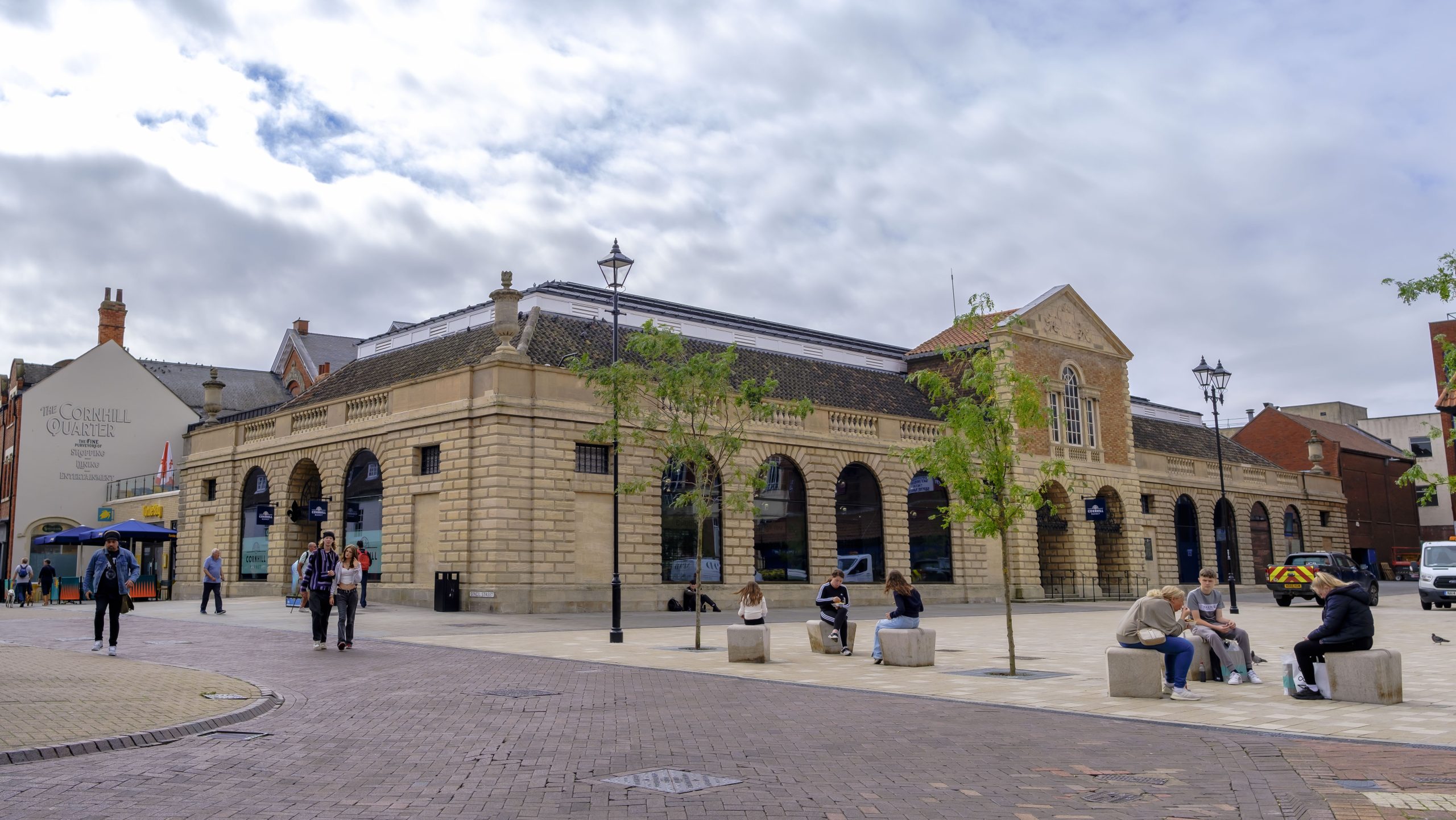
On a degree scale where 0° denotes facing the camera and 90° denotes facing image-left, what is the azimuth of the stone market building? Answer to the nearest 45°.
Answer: approximately 315°

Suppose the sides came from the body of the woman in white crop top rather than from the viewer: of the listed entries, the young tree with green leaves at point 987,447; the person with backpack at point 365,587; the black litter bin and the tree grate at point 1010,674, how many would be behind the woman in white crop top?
2

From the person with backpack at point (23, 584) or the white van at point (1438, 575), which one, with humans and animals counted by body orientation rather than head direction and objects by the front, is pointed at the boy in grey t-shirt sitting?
the white van

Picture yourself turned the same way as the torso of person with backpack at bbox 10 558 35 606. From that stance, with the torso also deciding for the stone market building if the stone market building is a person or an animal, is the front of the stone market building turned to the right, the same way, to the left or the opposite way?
the opposite way

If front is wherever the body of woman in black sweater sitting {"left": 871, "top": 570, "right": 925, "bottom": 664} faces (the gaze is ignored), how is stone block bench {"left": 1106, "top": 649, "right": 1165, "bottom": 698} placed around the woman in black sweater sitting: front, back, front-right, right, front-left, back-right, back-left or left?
back-left

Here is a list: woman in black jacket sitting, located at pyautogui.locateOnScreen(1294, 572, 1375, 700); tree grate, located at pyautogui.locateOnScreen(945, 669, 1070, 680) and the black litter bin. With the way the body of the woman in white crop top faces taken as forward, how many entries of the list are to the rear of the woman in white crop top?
1

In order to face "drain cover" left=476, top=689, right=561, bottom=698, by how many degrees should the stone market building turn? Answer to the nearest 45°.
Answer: approximately 45° to its right

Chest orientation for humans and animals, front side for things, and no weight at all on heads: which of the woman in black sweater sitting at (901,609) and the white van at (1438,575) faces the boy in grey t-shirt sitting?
the white van

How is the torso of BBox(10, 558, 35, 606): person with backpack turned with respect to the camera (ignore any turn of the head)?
away from the camera

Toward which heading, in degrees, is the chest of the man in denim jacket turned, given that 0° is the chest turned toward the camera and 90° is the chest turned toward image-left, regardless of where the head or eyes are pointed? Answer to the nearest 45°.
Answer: approximately 0°

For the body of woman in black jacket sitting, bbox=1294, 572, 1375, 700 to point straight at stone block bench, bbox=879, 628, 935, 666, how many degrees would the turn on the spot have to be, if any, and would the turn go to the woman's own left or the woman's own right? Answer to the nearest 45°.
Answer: approximately 45° to the woman's own right
